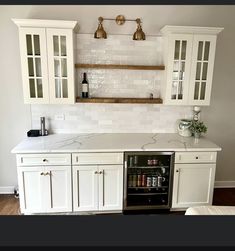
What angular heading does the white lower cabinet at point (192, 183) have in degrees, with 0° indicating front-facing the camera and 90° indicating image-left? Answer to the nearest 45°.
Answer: approximately 0°

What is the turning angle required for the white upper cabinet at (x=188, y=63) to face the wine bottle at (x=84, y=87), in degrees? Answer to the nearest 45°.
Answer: approximately 90° to its right

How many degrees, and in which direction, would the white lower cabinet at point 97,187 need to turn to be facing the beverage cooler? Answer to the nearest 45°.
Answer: approximately 90° to its left

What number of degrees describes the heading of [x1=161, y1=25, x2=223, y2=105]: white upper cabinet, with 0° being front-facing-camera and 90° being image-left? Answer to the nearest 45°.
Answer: approximately 0°

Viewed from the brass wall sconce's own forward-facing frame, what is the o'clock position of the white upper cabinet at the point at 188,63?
The white upper cabinet is roughly at 9 o'clock from the brass wall sconce.

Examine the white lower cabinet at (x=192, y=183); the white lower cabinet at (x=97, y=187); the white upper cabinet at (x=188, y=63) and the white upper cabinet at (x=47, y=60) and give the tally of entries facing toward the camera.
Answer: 4

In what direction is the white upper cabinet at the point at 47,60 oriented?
toward the camera

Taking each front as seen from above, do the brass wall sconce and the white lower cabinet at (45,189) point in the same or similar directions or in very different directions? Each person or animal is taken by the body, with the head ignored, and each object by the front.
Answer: same or similar directions

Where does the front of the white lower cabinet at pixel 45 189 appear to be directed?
toward the camera

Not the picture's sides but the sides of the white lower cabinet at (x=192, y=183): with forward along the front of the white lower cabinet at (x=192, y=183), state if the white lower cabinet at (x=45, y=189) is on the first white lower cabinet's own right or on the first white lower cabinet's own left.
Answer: on the first white lower cabinet's own right

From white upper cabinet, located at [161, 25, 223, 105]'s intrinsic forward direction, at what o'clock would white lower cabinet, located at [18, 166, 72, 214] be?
The white lower cabinet is roughly at 2 o'clock from the white upper cabinet.

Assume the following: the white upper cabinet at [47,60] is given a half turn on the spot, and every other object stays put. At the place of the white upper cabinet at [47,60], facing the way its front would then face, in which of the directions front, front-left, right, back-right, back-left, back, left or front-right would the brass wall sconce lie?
right

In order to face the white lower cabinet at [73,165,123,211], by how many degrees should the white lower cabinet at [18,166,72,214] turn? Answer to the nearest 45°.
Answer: approximately 90° to its left

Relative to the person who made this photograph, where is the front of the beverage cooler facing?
facing the viewer

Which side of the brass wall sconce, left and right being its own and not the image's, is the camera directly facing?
front
